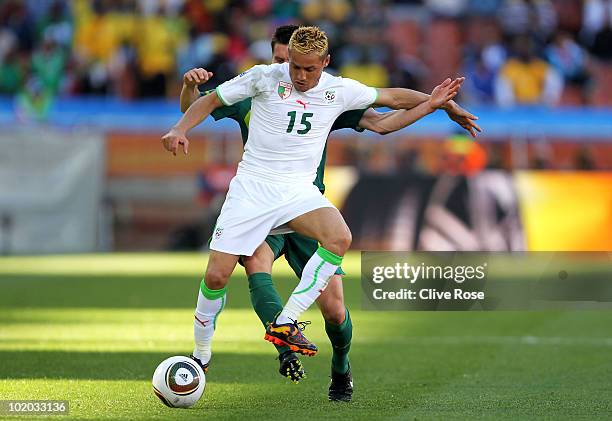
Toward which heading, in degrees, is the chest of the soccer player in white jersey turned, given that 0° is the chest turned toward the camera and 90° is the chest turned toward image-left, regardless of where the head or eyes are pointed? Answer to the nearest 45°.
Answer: approximately 0°
